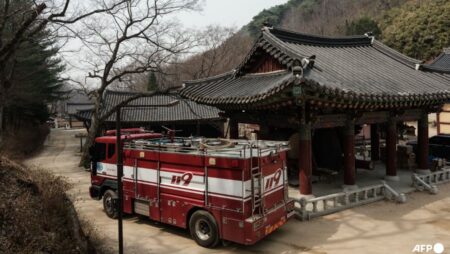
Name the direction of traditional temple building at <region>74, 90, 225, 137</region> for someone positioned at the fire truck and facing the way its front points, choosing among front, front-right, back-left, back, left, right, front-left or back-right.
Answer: front-right

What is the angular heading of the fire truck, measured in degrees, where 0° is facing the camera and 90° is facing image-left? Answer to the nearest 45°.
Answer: approximately 135°

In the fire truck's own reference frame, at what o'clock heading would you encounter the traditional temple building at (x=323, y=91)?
The traditional temple building is roughly at 3 o'clock from the fire truck.

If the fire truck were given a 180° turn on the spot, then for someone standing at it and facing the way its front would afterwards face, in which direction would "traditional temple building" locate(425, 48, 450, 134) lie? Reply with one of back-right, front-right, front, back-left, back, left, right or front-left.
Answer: left
